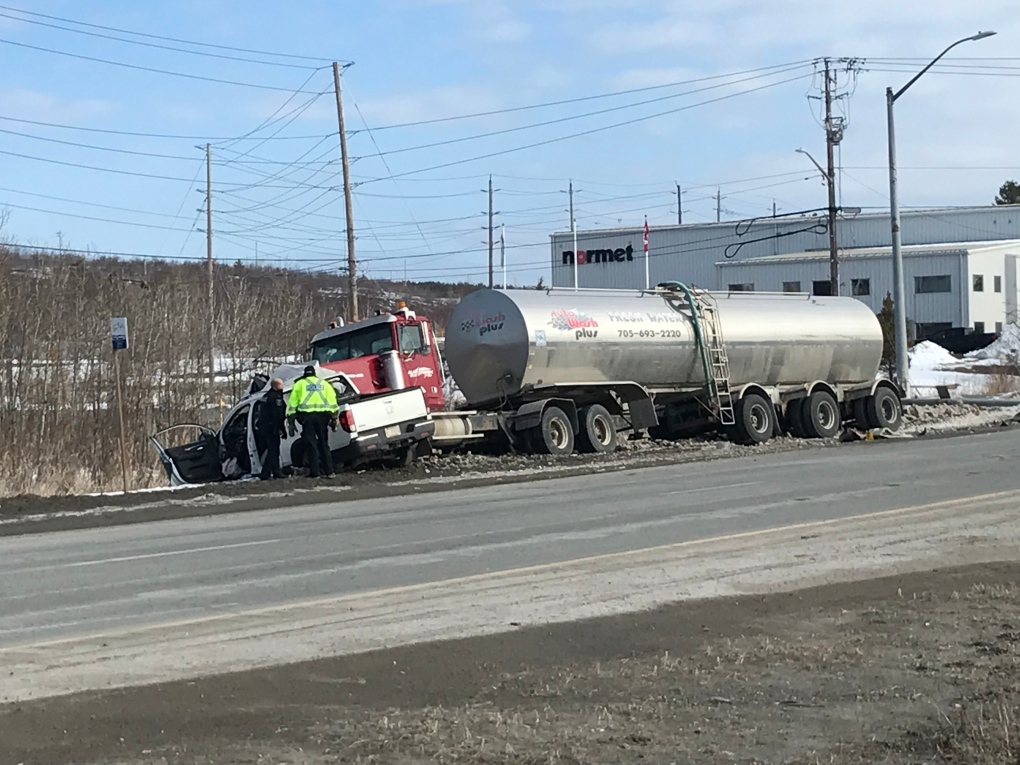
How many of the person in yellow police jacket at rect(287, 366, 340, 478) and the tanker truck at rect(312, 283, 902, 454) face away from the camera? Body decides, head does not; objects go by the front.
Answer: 1

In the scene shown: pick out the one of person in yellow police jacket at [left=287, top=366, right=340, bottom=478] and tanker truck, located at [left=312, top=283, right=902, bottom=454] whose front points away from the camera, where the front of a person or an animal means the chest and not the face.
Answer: the person in yellow police jacket

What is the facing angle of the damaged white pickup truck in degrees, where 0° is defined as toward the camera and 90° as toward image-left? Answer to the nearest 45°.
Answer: approximately 135°

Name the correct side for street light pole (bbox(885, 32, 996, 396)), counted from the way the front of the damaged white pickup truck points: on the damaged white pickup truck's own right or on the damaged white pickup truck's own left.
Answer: on the damaged white pickup truck's own right

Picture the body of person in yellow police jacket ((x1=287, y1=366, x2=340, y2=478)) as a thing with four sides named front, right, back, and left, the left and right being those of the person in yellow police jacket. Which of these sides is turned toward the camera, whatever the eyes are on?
back

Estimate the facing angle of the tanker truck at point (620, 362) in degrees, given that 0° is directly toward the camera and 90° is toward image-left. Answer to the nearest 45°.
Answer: approximately 45°

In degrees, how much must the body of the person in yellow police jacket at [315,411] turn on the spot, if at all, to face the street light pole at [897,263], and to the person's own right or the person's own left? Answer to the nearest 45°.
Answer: approximately 45° to the person's own right

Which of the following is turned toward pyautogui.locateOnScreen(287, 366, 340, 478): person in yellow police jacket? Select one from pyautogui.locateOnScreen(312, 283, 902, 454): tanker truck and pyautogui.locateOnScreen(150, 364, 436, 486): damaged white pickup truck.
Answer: the tanker truck

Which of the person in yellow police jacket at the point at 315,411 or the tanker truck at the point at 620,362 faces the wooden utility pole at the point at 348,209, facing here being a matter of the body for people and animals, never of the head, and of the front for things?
the person in yellow police jacket

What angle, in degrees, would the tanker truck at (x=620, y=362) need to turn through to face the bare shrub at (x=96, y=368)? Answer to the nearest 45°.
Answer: approximately 45° to its right
